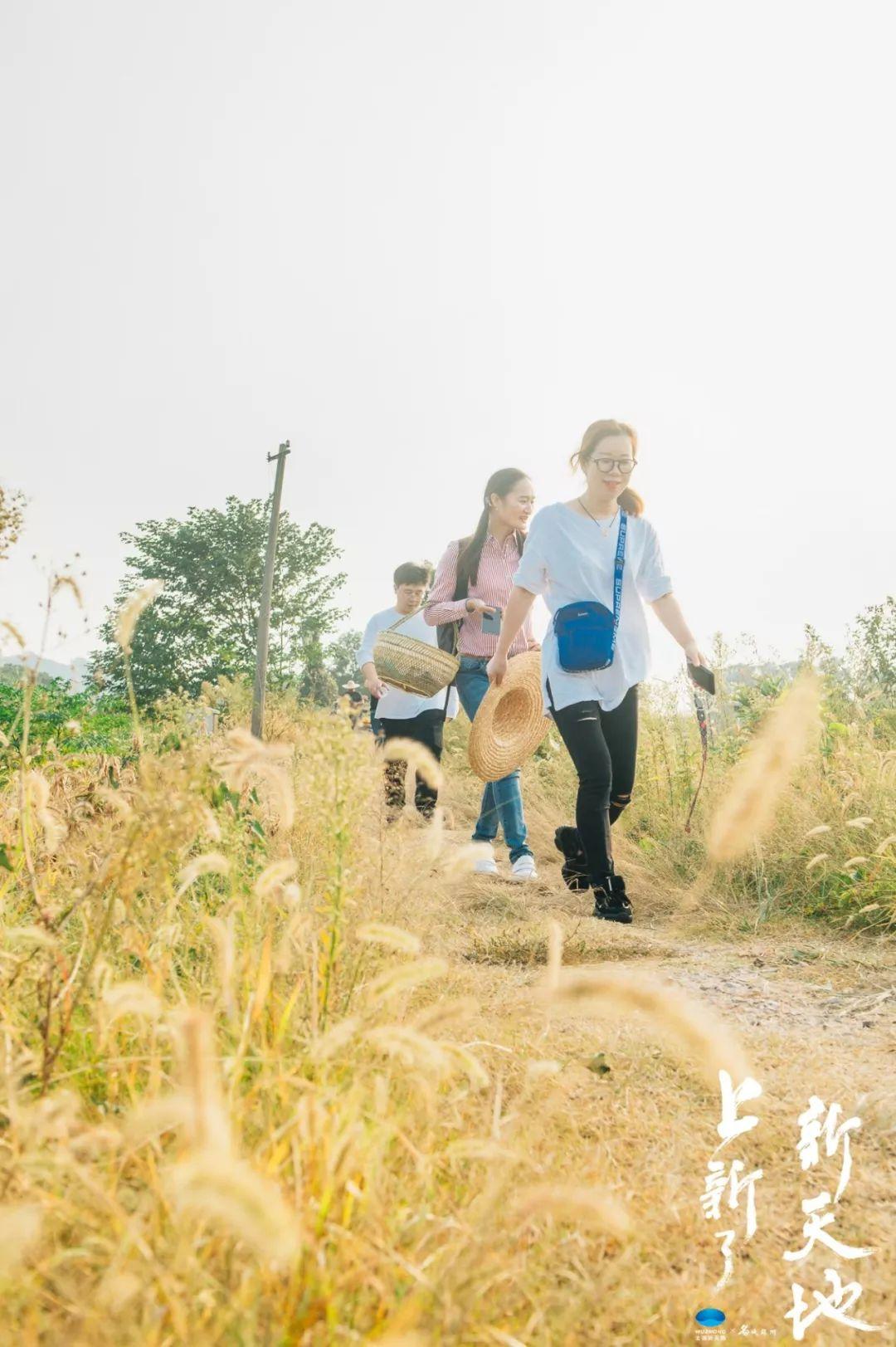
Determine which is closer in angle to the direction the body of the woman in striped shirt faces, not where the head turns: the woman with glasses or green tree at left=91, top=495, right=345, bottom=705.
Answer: the woman with glasses

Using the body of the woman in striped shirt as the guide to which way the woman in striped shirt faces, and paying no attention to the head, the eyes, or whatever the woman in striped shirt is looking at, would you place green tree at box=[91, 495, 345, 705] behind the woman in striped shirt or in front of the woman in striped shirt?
behind

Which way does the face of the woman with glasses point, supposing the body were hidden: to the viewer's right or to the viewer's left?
to the viewer's right

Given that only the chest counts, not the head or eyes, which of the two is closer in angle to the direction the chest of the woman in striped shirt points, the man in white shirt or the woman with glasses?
the woman with glasses

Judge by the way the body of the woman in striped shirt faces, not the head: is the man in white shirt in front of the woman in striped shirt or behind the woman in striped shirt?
behind

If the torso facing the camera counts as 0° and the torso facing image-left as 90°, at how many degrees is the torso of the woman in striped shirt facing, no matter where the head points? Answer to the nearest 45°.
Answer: approximately 315°
